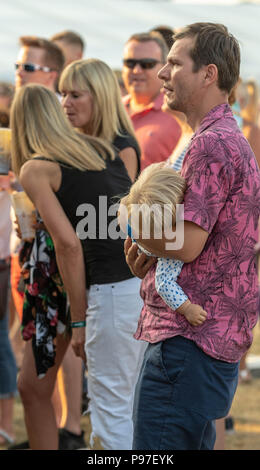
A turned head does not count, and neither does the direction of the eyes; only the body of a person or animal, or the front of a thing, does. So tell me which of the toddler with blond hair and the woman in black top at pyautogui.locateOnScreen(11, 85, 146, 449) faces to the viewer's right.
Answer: the toddler with blond hair

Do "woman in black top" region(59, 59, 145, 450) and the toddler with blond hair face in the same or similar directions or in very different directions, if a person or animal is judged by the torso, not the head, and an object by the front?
very different directions

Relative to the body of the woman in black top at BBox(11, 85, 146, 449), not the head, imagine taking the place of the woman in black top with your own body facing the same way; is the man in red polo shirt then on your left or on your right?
on your right

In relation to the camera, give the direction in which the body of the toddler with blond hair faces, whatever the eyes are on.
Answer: to the viewer's right

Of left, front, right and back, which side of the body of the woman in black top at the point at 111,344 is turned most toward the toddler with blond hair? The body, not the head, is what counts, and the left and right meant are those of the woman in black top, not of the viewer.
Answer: left

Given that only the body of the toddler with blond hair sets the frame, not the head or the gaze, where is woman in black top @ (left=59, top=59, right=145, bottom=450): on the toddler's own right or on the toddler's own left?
on the toddler's own left

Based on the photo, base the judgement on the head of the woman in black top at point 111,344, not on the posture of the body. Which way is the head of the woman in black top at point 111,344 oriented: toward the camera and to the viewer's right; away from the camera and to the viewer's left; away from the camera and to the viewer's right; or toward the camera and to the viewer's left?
toward the camera and to the viewer's left

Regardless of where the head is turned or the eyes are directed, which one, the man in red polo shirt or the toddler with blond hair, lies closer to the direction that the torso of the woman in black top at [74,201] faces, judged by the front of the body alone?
the man in red polo shirt

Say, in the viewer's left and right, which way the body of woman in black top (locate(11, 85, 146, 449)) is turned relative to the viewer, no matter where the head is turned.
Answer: facing away from the viewer and to the left of the viewer
